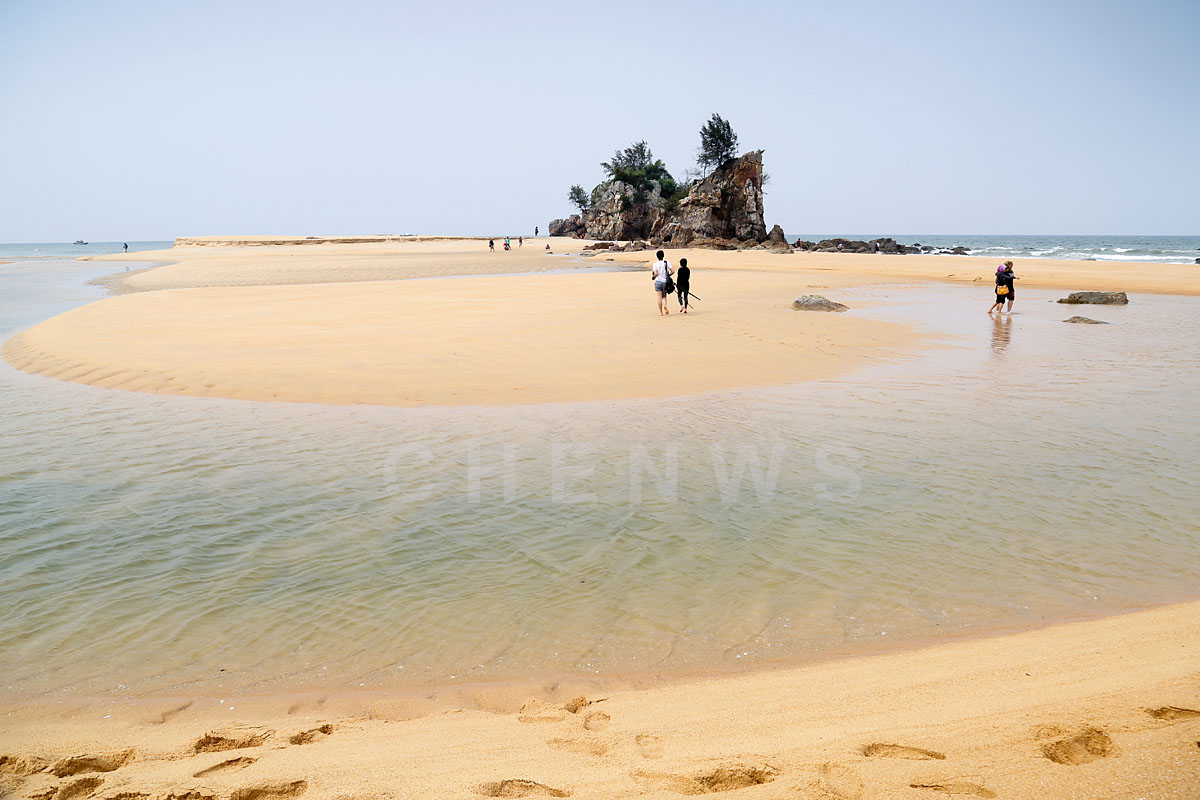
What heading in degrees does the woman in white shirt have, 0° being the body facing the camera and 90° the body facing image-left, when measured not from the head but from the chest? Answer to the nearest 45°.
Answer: approximately 180°

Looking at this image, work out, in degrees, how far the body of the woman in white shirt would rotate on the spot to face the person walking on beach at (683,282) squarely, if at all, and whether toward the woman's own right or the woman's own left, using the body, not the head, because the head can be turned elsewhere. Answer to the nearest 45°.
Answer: approximately 45° to the woman's own right

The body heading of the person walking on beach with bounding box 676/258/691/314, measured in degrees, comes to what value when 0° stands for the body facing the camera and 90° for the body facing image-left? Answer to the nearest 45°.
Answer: approximately 180°

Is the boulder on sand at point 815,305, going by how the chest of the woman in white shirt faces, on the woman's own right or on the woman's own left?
on the woman's own right

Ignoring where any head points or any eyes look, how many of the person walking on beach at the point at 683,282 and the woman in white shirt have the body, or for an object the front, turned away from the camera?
2

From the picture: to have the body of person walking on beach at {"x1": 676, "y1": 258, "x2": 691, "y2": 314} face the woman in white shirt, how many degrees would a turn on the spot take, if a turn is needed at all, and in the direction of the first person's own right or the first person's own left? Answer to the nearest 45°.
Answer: approximately 135° to the first person's own left

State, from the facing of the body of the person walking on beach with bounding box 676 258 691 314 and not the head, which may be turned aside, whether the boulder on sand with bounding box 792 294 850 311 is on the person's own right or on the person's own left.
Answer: on the person's own right
